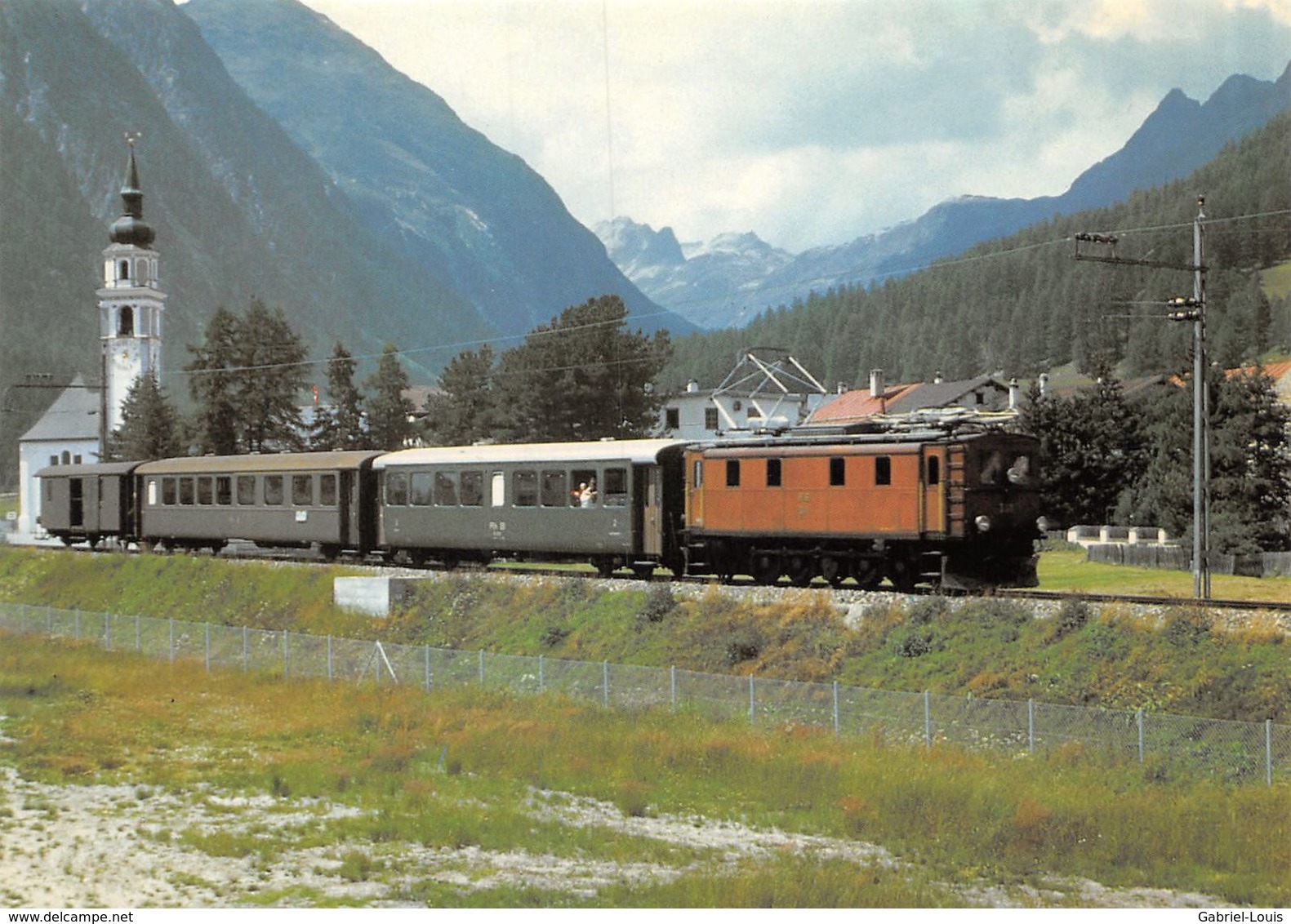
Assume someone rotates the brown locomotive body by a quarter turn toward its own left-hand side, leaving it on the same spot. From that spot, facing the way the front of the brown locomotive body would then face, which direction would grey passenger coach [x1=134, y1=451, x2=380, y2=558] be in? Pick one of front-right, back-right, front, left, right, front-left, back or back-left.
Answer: left

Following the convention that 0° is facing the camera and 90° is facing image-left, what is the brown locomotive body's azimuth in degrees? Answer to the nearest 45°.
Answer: approximately 315°

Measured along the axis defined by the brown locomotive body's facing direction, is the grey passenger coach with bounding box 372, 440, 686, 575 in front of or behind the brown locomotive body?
behind
